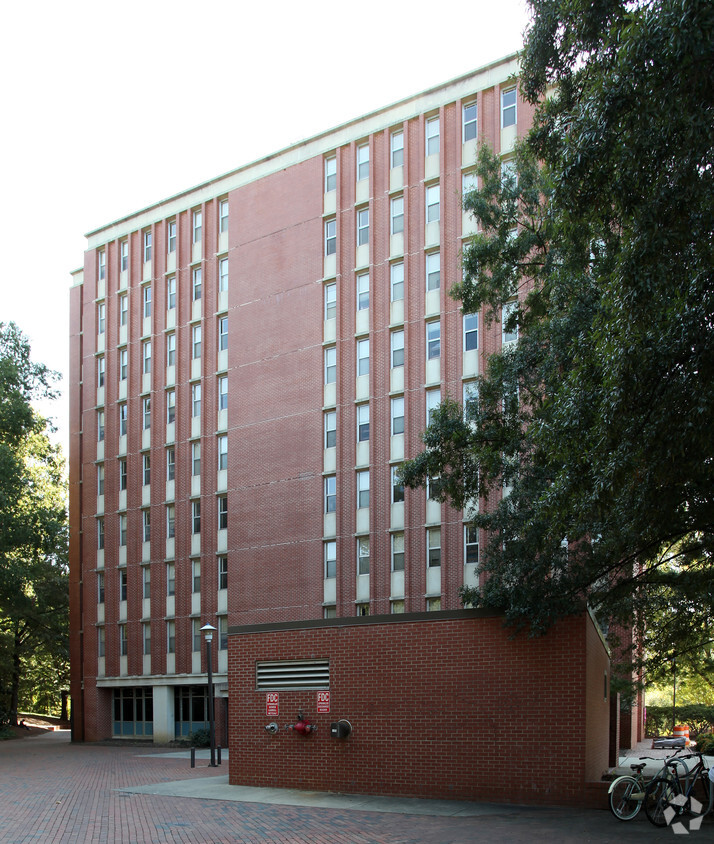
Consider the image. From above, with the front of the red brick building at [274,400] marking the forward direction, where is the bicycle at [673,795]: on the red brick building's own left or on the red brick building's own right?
on the red brick building's own left

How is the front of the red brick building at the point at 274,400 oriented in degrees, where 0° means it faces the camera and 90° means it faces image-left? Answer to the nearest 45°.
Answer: approximately 45°

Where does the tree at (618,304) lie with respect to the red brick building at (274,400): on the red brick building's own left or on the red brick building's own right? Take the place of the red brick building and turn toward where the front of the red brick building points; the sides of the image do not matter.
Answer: on the red brick building's own left

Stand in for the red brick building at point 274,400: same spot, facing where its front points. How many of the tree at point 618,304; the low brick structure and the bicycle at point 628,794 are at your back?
0

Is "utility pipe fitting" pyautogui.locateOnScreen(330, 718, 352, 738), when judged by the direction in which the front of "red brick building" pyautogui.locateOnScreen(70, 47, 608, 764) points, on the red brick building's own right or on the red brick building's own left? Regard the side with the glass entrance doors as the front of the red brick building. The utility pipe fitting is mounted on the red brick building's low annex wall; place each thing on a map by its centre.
on the red brick building's own left

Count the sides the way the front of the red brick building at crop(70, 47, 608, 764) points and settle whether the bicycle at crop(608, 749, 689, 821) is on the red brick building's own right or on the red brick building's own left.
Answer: on the red brick building's own left

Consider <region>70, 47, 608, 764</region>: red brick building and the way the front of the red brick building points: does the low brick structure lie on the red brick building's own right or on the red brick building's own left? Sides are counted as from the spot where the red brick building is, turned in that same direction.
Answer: on the red brick building's own left
